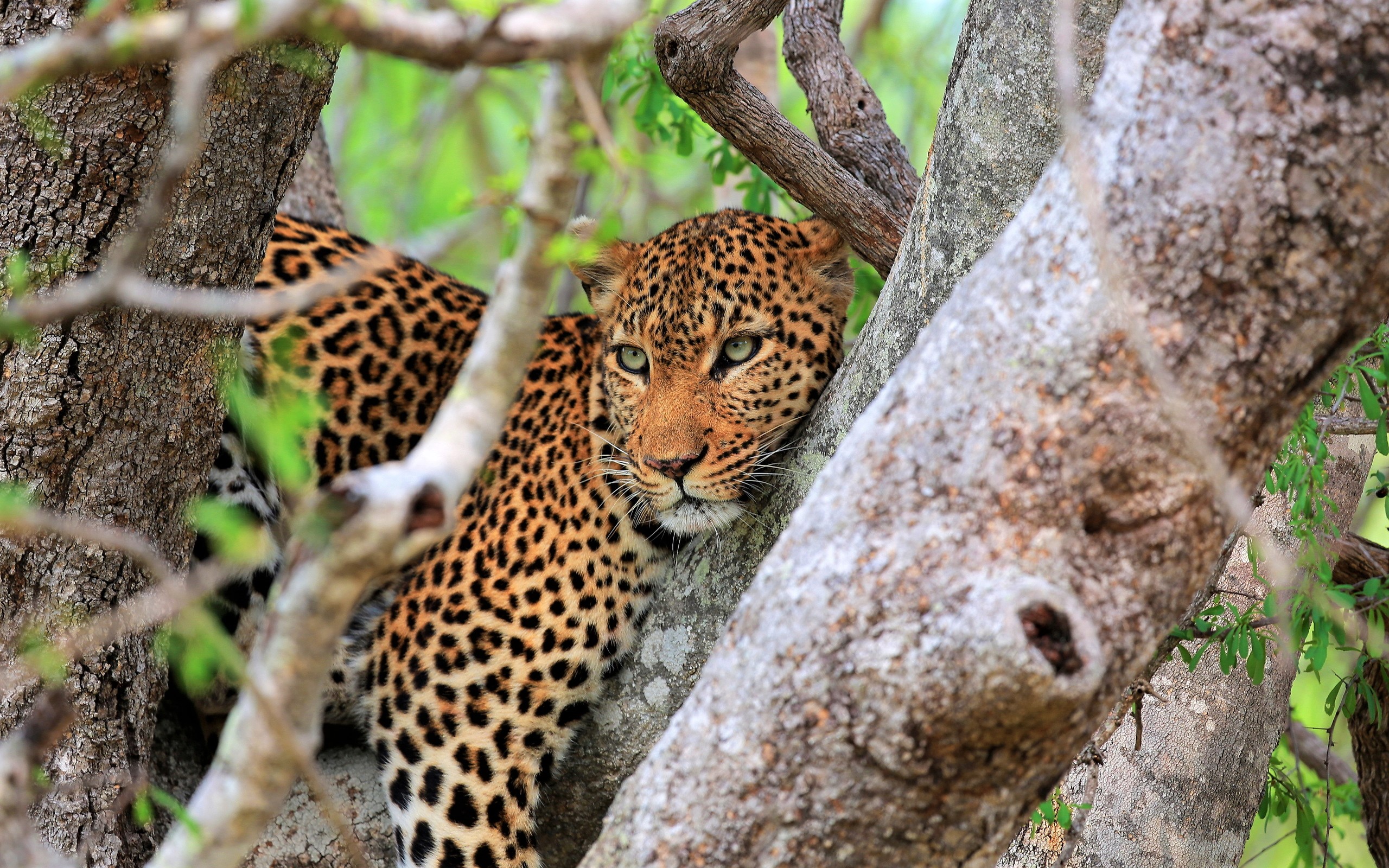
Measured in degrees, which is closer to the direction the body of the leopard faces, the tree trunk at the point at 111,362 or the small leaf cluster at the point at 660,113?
the tree trunk

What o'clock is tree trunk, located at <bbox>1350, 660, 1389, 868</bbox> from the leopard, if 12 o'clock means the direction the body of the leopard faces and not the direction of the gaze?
The tree trunk is roughly at 10 o'clock from the leopard.

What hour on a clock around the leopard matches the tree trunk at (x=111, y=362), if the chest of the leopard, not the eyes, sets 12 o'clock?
The tree trunk is roughly at 3 o'clock from the leopard.

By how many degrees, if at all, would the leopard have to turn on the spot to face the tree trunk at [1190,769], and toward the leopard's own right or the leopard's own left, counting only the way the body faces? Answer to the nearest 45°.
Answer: approximately 45° to the leopard's own left

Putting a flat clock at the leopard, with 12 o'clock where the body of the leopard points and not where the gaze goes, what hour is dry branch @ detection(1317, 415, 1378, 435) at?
The dry branch is roughly at 10 o'clock from the leopard.

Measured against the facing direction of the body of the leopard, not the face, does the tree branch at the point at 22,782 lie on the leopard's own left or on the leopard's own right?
on the leopard's own right

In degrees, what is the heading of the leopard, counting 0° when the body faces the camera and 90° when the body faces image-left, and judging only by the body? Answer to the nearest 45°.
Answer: approximately 315°

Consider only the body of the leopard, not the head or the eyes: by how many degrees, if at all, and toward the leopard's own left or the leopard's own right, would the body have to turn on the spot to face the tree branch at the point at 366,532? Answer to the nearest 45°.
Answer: approximately 45° to the leopard's own right

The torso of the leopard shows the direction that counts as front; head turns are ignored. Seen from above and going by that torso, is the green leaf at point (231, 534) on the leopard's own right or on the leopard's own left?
on the leopard's own right
